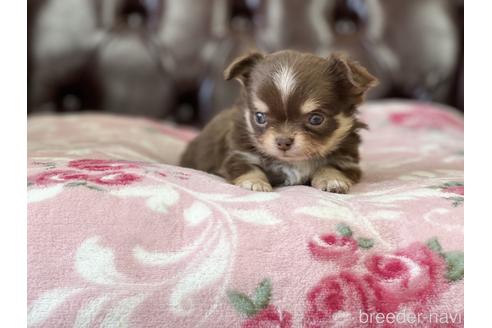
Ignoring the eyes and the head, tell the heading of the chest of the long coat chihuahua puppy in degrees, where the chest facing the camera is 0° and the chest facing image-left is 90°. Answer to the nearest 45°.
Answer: approximately 315°
